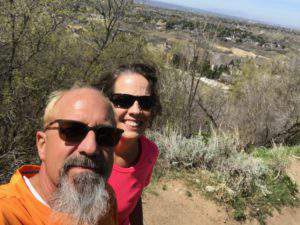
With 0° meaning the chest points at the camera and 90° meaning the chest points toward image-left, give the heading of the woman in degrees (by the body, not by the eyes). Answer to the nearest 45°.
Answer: approximately 0°

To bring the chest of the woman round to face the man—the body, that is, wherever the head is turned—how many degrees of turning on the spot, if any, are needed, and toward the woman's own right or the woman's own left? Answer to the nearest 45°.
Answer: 0° — they already face them

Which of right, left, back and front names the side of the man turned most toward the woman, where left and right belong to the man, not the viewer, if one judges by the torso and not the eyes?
left

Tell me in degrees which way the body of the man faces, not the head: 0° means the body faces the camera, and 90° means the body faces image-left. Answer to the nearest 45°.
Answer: approximately 315°
